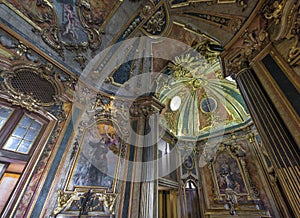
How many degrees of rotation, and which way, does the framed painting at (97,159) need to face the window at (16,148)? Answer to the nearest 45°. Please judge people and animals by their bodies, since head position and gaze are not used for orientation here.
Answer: approximately 90° to its right

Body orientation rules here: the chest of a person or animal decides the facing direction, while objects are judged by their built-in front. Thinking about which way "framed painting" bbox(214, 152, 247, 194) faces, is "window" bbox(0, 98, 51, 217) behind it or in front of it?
in front

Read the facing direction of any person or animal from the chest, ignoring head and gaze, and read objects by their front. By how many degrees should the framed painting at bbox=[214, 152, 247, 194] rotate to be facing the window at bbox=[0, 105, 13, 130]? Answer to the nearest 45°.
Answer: approximately 45° to its right

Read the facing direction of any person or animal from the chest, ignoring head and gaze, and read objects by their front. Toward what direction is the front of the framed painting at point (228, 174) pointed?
toward the camera

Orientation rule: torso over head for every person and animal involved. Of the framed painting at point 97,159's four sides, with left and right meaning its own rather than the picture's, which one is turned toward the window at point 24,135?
right

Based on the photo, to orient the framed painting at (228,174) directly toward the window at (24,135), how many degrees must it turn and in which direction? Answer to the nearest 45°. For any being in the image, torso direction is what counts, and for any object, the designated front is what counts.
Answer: approximately 45° to its right

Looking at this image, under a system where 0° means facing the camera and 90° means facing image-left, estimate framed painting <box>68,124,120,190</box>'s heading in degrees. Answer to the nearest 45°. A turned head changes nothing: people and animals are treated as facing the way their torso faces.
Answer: approximately 0°

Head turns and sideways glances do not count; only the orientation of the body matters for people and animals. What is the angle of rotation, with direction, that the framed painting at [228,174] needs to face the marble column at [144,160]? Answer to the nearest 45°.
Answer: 0° — it already faces it

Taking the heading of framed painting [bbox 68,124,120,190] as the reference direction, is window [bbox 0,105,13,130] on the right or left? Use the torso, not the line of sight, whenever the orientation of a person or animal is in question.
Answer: on its right
